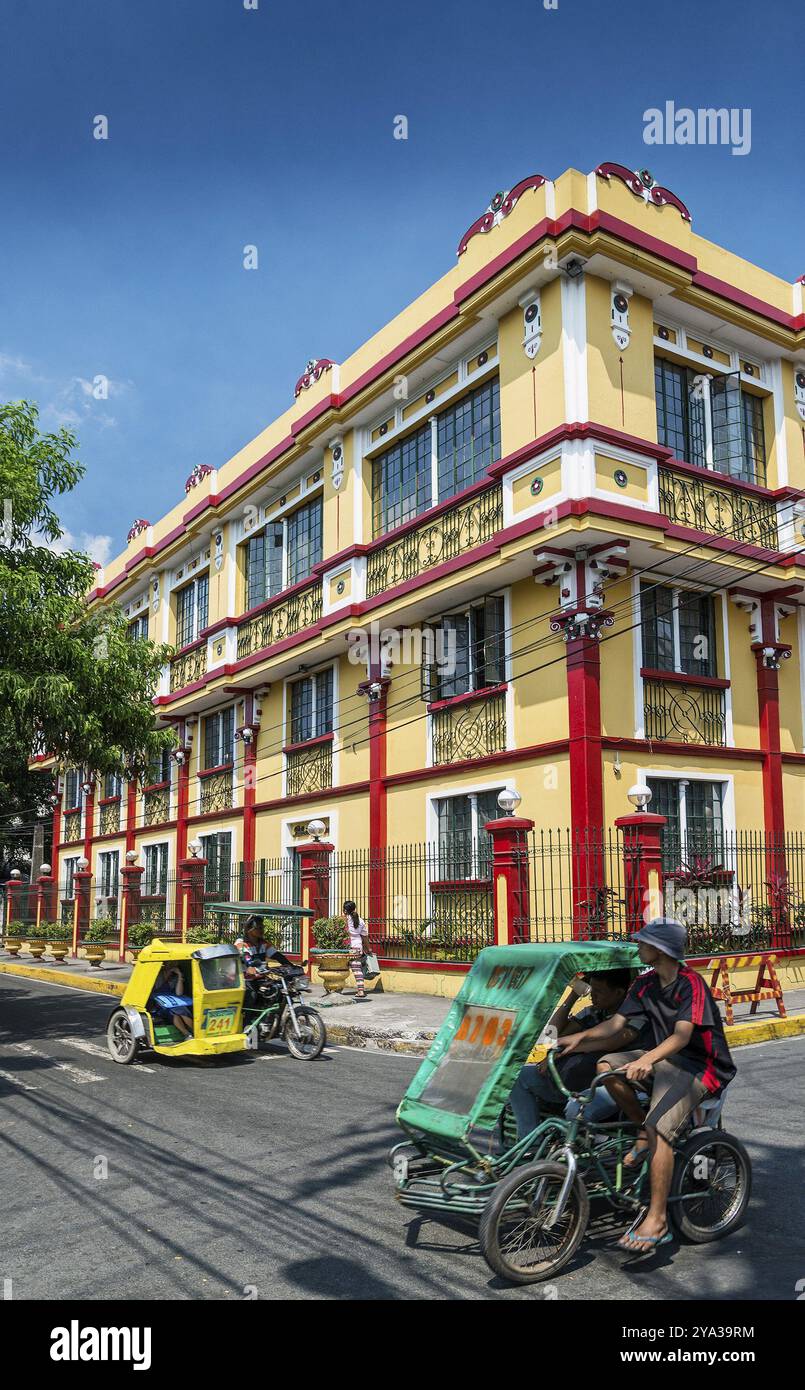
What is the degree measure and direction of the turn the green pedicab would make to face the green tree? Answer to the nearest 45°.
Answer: approximately 90° to its right

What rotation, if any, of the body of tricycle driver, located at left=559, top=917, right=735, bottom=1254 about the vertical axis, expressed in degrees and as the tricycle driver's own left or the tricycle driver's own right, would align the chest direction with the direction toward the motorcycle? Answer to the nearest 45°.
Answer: approximately 90° to the tricycle driver's own right

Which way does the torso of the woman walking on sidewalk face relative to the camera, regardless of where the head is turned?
to the viewer's left

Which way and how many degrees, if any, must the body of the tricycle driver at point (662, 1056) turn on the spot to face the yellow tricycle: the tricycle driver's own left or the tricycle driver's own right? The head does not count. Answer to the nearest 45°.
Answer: approximately 90° to the tricycle driver's own right

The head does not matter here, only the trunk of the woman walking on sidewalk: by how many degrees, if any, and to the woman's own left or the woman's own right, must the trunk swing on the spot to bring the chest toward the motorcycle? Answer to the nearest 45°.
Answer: approximately 90° to the woman's own left

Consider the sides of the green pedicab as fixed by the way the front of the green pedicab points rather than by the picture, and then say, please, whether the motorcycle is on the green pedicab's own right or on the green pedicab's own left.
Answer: on the green pedicab's own right
